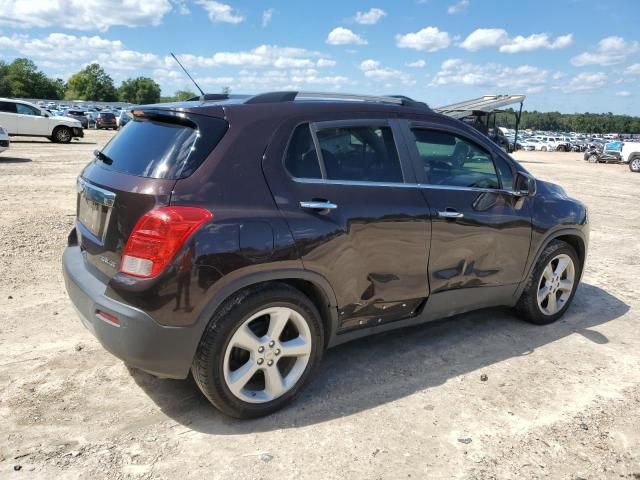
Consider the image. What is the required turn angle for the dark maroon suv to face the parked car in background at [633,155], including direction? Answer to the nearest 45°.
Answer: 0° — it already faces it

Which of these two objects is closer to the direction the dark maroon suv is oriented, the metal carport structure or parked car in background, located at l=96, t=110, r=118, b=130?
the metal carport structure

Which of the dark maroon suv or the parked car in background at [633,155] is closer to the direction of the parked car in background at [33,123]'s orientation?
the parked car in background

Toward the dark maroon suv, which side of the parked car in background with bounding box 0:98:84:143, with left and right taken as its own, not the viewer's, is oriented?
right

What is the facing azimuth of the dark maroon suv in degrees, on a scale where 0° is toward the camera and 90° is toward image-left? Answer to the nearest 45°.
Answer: approximately 225°

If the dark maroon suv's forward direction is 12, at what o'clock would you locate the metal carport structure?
The metal carport structure is roughly at 11 o'clock from the dark maroon suv.

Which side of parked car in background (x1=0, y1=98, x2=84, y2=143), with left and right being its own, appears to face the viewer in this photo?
right

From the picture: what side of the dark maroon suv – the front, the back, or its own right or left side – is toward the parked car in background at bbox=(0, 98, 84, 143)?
left

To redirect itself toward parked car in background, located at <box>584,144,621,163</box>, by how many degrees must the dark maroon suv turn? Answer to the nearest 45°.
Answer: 0° — it already faces it

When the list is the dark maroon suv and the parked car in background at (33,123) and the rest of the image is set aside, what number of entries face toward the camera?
0

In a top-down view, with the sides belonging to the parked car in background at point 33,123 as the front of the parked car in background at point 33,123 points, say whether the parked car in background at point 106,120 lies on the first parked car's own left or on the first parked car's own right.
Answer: on the first parked car's own left
